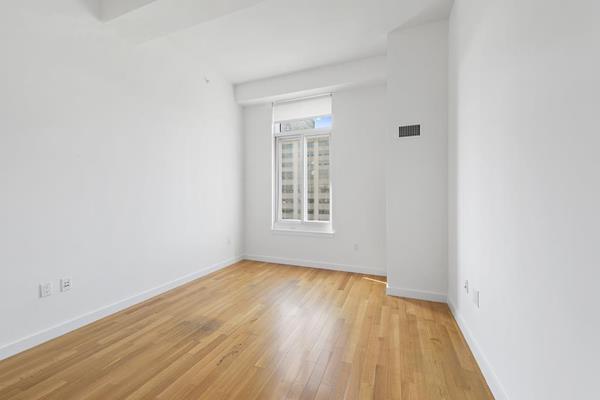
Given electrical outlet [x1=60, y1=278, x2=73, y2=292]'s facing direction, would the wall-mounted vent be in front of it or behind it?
in front

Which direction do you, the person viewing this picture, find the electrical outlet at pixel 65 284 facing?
facing the viewer and to the right of the viewer

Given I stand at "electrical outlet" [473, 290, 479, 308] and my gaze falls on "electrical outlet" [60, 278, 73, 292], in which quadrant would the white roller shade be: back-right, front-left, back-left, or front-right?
front-right

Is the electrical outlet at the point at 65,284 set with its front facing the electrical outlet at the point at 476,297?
yes

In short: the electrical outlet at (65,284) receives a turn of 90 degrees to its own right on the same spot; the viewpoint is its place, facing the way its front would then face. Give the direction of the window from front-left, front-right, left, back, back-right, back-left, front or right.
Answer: back-left

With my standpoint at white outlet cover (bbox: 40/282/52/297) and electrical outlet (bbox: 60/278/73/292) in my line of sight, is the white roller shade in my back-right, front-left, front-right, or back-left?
front-right

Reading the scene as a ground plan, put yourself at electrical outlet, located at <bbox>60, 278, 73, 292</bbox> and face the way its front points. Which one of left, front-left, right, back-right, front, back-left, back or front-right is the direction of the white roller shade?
front-left
